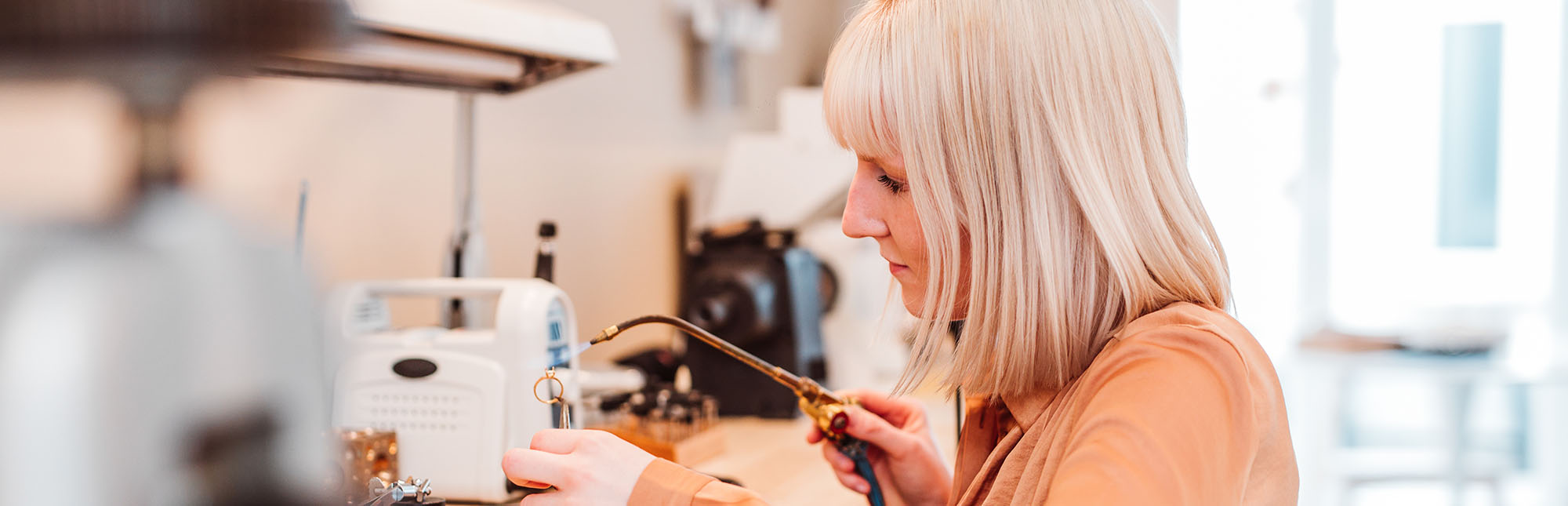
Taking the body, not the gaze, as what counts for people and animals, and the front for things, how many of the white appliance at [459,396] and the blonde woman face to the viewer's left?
1

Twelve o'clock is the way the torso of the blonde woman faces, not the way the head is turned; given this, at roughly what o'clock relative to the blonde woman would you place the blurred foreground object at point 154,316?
The blurred foreground object is roughly at 10 o'clock from the blonde woman.

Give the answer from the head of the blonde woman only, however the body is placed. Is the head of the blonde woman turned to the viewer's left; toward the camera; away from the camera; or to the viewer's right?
to the viewer's left

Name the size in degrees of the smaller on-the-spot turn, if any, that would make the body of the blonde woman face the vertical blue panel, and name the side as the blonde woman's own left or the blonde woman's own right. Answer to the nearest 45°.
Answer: approximately 135° to the blonde woman's own right

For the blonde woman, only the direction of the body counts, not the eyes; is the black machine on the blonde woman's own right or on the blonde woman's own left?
on the blonde woman's own right

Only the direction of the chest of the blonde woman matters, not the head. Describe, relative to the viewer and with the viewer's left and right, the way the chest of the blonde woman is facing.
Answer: facing to the left of the viewer
